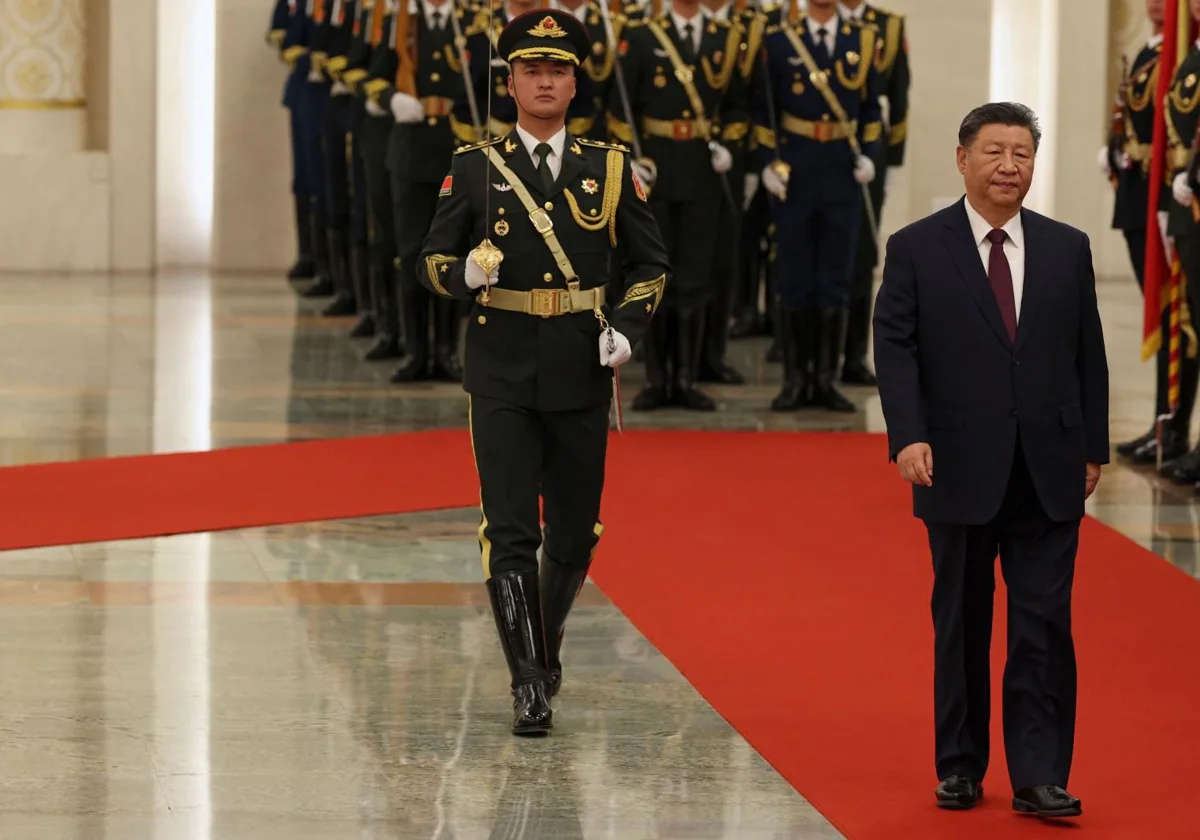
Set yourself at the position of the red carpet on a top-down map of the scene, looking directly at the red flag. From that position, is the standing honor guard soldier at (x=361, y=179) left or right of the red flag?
left

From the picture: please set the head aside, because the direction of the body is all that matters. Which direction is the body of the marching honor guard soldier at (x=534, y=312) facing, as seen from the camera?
toward the camera

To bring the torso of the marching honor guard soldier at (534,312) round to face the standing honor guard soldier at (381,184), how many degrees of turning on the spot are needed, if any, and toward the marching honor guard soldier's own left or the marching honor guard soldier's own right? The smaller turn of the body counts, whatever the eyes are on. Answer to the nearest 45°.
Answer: approximately 180°

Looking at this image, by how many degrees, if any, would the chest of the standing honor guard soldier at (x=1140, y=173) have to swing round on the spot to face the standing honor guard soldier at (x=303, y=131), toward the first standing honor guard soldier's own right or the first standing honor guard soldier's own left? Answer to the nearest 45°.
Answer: approximately 90° to the first standing honor guard soldier's own right

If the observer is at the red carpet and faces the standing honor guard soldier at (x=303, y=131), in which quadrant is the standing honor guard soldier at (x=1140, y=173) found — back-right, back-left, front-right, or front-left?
front-right

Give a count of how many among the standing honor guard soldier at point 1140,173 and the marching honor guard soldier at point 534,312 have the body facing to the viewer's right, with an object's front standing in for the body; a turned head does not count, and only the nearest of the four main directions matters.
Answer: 0

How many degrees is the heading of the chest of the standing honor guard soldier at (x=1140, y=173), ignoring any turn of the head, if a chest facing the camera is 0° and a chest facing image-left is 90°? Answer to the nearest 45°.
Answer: approximately 45°

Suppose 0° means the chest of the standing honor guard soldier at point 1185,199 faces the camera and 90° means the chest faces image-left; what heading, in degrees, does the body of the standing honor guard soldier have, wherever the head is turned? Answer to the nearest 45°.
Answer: approximately 45°

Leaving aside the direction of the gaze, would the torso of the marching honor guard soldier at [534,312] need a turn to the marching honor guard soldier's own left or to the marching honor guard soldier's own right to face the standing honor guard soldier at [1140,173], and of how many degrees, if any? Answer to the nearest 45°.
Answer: approximately 135° to the marching honor guard soldier's own left
